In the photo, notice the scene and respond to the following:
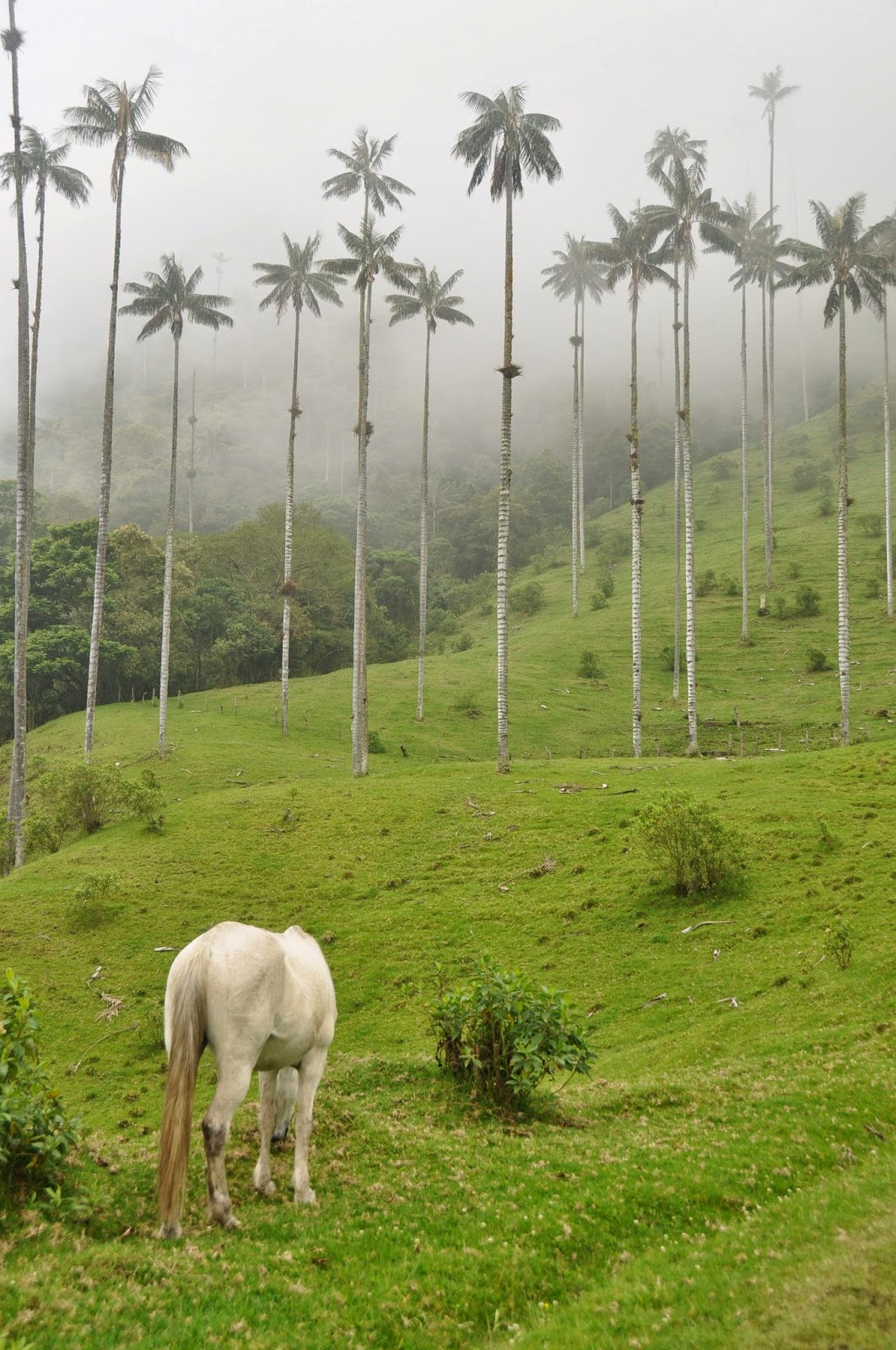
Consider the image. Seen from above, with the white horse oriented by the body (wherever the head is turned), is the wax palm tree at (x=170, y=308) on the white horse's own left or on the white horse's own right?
on the white horse's own left

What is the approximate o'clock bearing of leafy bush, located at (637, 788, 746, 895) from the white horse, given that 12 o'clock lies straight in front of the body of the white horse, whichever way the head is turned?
The leafy bush is roughly at 12 o'clock from the white horse.

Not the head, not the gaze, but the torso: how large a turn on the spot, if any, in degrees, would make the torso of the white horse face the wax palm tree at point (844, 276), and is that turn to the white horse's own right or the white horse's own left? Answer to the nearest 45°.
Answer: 0° — it already faces it

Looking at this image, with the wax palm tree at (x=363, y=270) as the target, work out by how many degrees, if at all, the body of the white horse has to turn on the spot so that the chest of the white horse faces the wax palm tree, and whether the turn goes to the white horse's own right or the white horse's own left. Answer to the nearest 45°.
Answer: approximately 45° to the white horse's own left

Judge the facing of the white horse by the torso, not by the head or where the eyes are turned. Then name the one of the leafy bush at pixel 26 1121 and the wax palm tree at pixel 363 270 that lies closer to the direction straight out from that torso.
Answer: the wax palm tree

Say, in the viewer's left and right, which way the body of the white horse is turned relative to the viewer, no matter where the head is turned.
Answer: facing away from the viewer and to the right of the viewer

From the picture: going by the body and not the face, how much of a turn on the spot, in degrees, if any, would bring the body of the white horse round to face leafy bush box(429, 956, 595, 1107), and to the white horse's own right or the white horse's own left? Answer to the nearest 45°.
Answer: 0° — it already faces it

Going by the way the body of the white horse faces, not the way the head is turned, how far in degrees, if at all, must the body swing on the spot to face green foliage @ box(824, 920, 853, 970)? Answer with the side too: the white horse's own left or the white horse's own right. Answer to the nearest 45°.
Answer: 0° — it already faces it

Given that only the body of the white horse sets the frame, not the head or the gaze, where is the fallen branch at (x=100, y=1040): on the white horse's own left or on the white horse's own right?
on the white horse's own left

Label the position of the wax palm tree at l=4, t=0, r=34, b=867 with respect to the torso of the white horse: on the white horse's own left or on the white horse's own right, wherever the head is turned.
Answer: on the white horse's own left

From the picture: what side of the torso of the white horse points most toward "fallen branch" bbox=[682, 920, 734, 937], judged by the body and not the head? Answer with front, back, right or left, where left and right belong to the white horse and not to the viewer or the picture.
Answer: front

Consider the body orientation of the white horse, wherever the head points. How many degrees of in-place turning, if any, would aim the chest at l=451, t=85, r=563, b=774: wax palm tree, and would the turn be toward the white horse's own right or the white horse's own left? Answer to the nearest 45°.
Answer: approximately 45° to the white horse's own left
